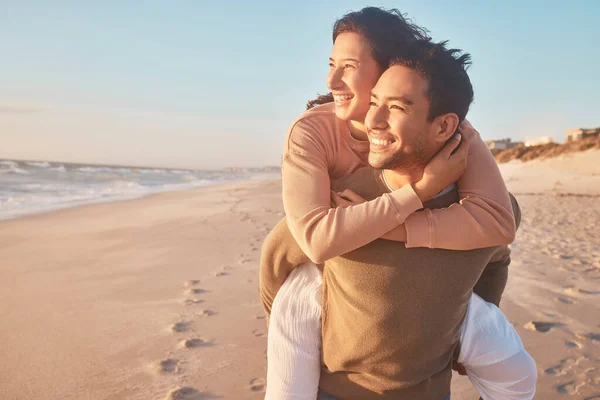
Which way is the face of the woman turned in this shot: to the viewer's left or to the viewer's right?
to the viewer's left

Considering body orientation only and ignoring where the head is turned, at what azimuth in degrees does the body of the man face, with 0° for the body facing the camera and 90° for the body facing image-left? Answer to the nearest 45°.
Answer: approximately 45°

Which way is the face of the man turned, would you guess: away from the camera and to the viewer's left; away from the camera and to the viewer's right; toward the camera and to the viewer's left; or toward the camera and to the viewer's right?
toward the camera and to the viewer's left
